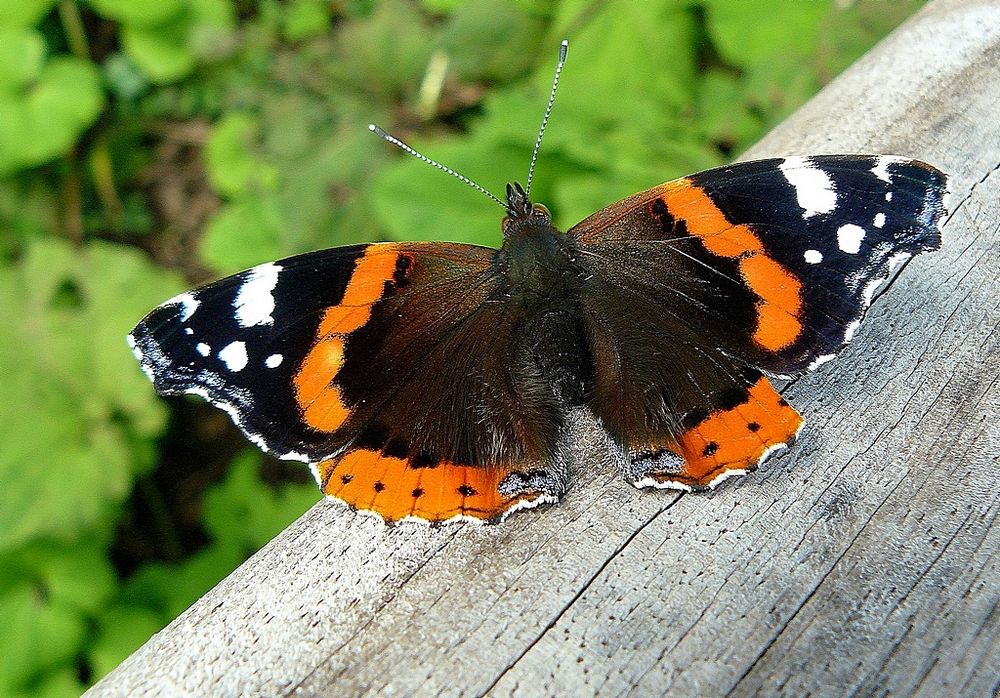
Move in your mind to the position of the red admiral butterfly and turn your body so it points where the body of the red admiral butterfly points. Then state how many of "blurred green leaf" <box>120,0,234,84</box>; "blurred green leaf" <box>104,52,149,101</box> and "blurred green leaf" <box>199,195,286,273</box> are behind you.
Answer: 0

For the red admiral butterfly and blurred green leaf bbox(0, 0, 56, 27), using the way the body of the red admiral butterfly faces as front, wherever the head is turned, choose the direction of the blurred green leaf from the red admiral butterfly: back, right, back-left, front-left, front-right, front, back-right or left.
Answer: front-left

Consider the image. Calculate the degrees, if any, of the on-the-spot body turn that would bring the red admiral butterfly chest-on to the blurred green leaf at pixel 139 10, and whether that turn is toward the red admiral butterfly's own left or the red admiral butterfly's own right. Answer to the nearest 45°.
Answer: approximately 45° to the red admiral butterfly's own left

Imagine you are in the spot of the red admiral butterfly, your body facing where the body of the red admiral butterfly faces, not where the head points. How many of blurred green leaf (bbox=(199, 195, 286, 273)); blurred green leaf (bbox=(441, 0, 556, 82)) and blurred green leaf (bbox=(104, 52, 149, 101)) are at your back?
0

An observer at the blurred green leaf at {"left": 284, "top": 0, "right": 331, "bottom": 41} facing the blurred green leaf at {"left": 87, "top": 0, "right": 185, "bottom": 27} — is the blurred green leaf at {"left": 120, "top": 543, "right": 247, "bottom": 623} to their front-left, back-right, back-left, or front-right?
front-left

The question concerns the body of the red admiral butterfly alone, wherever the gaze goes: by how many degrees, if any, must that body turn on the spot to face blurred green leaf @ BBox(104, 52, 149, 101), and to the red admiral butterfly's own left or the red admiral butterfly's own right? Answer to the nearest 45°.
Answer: approximately 45° to the red admiral butterfly's own left

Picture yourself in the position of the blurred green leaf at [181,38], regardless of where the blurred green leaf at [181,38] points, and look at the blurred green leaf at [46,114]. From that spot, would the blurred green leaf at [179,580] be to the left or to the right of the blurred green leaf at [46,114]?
left

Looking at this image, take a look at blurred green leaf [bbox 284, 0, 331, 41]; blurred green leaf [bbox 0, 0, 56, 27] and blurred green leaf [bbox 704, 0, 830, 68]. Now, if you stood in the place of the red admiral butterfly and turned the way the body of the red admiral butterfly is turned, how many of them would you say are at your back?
0

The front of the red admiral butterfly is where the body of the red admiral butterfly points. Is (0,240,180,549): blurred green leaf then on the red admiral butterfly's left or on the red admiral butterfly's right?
on the red admiral butterfly's left

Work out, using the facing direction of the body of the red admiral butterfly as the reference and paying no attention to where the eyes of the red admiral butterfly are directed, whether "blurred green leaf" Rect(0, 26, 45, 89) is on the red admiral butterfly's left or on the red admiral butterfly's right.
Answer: on the red admiral butterfly's left

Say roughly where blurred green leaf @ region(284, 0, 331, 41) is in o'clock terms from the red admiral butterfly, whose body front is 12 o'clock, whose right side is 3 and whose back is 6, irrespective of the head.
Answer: The blurred green leaf is roughly at 11 o'clock from the red admiral butterfly.

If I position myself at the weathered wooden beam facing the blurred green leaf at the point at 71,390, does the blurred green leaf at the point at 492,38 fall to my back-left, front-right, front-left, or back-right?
front-right

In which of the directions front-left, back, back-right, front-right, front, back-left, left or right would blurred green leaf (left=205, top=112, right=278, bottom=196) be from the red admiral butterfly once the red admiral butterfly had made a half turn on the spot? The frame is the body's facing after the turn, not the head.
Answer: back-right

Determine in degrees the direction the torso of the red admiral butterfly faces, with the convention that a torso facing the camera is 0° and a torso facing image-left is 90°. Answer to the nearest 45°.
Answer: approximately 180°
